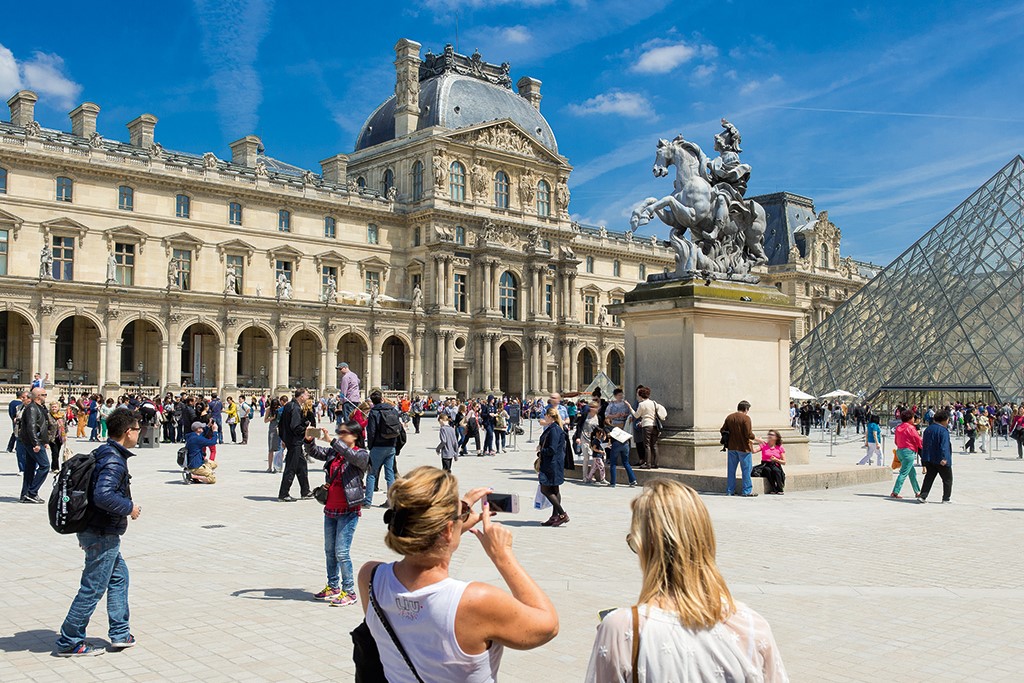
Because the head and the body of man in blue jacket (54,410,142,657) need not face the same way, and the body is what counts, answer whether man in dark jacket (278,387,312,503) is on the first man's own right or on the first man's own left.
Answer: on the first man's own left

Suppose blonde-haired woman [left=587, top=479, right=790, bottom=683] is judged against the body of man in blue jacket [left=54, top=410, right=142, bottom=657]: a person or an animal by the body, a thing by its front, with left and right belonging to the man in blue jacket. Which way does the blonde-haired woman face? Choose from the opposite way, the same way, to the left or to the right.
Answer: to the left

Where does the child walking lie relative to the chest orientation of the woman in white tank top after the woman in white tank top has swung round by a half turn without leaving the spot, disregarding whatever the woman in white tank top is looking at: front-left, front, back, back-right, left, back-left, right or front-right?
back-right

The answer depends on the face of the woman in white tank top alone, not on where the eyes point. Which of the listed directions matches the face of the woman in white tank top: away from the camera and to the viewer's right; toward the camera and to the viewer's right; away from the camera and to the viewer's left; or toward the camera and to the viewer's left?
away from the camera and to the viewer's right

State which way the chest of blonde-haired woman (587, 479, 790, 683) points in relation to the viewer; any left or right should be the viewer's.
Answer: facing away from the viewer and to the left of the viewer

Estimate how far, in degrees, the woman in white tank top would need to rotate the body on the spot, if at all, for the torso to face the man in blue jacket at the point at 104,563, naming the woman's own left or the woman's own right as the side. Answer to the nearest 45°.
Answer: approximately 90° to the woman's own left

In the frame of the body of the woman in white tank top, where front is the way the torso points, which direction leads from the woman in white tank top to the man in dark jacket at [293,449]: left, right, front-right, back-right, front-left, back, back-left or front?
front-left

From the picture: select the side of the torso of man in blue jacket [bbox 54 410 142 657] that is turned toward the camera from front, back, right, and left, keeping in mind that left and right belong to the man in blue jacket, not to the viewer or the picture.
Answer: right

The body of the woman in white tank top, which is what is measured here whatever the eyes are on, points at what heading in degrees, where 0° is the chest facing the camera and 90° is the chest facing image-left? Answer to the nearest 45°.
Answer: approximately 225°

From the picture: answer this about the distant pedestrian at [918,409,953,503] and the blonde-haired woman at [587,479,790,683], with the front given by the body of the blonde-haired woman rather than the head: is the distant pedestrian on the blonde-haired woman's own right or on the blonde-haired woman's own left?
on the blonde-haired woman's own right

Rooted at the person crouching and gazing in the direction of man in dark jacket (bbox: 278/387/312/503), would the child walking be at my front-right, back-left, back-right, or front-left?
front-left
